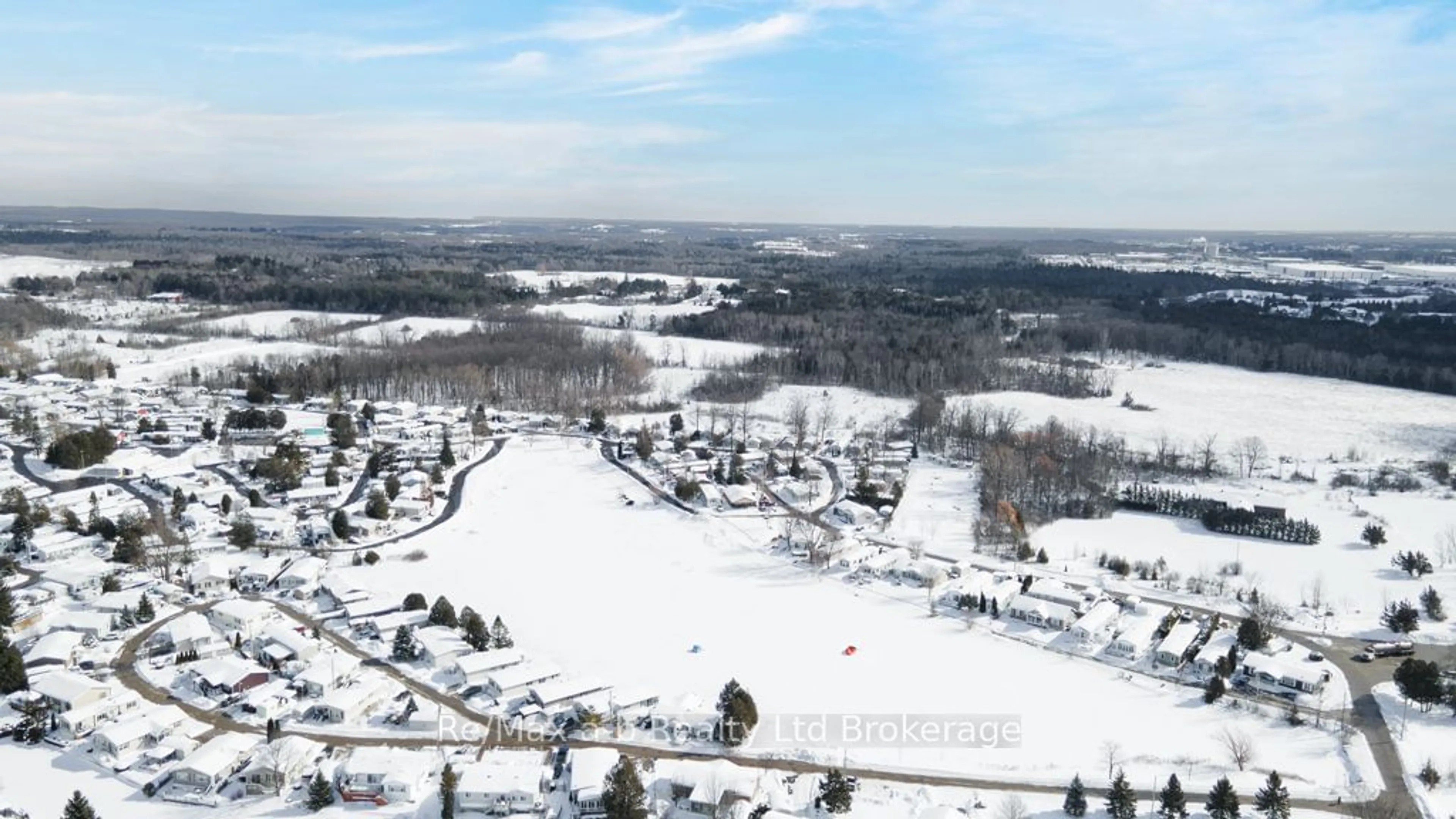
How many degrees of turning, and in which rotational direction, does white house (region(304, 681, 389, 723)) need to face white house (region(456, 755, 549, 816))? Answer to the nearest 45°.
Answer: approximately 90° to its left

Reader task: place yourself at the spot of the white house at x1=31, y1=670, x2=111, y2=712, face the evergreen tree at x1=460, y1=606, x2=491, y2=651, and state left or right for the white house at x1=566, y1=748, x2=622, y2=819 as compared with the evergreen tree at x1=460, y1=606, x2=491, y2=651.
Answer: right

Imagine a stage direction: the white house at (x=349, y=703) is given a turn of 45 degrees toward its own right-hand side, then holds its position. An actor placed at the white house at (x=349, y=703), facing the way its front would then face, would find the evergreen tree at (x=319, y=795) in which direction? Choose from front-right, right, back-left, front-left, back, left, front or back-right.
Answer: left

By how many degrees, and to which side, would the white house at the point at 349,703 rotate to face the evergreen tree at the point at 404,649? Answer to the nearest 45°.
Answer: approximately 180°

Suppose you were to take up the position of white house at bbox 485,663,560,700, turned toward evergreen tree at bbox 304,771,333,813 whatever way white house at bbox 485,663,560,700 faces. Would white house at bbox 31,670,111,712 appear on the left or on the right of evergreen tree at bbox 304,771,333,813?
right

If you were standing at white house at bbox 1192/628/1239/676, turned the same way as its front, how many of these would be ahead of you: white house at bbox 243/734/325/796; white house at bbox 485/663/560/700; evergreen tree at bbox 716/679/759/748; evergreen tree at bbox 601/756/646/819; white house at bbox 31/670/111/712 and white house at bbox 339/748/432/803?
6

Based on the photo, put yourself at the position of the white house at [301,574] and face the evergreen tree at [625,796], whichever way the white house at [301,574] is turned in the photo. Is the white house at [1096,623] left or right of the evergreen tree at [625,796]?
left

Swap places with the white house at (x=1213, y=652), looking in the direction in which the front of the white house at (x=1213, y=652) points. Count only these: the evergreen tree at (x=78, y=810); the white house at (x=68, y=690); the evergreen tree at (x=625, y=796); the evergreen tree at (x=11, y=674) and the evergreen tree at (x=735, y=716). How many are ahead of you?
5

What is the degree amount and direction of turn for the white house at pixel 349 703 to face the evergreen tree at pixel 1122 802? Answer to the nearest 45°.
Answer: approximately 90° to its left

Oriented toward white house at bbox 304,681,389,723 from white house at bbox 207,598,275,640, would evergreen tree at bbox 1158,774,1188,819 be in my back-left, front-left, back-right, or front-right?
front-left

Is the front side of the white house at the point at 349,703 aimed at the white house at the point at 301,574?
no

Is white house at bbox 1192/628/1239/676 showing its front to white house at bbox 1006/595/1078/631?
no

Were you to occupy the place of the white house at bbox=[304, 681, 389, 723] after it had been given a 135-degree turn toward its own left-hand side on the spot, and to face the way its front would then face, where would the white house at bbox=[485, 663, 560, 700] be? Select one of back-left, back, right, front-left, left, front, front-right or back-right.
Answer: front

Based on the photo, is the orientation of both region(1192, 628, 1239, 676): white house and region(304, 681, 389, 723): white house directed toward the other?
no

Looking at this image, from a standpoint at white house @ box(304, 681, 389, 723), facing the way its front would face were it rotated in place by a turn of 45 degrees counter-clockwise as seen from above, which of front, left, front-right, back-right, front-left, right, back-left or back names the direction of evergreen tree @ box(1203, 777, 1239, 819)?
front-left

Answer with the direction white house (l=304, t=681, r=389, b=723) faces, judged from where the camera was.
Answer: facing the viewer and to the left of the viewer

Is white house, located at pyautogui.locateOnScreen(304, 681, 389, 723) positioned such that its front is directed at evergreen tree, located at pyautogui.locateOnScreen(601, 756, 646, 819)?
no

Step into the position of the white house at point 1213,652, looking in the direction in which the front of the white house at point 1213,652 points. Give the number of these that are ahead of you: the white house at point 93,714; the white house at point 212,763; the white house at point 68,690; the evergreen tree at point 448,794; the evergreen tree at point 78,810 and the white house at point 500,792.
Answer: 6

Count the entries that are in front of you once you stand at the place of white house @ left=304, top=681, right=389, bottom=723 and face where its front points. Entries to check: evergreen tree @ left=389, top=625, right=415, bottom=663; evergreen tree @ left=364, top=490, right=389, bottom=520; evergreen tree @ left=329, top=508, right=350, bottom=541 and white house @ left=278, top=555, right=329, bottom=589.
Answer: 0

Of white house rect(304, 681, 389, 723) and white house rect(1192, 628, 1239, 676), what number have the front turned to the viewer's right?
0
